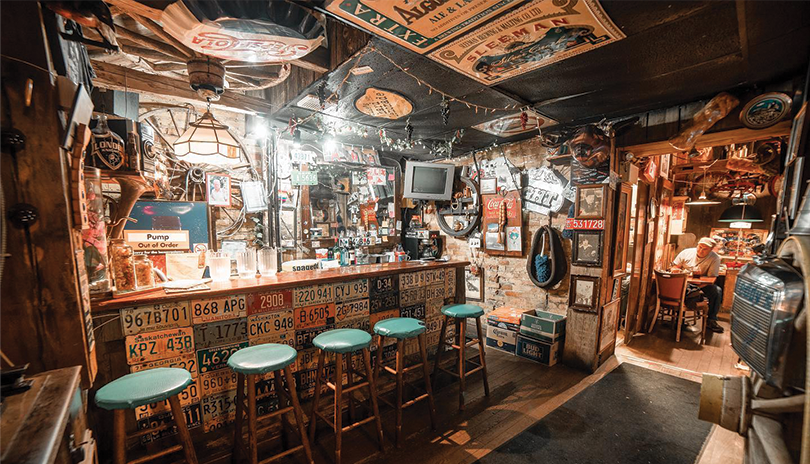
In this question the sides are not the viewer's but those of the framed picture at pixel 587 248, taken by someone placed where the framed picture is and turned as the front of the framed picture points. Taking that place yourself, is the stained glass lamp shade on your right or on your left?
on your right

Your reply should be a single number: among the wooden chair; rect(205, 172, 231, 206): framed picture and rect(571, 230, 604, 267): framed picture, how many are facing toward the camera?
2

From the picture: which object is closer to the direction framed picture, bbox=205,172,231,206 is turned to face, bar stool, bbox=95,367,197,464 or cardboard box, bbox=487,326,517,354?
the bar stool

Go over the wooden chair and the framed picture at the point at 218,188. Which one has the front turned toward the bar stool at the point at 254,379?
the framed picture

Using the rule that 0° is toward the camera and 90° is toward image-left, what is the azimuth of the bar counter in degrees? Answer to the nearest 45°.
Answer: approximately 315°

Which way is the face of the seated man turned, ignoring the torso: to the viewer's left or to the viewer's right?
to the viewer's left

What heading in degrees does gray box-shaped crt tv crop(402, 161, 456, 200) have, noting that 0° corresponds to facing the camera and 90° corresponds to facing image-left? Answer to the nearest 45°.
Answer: approximately 0°
